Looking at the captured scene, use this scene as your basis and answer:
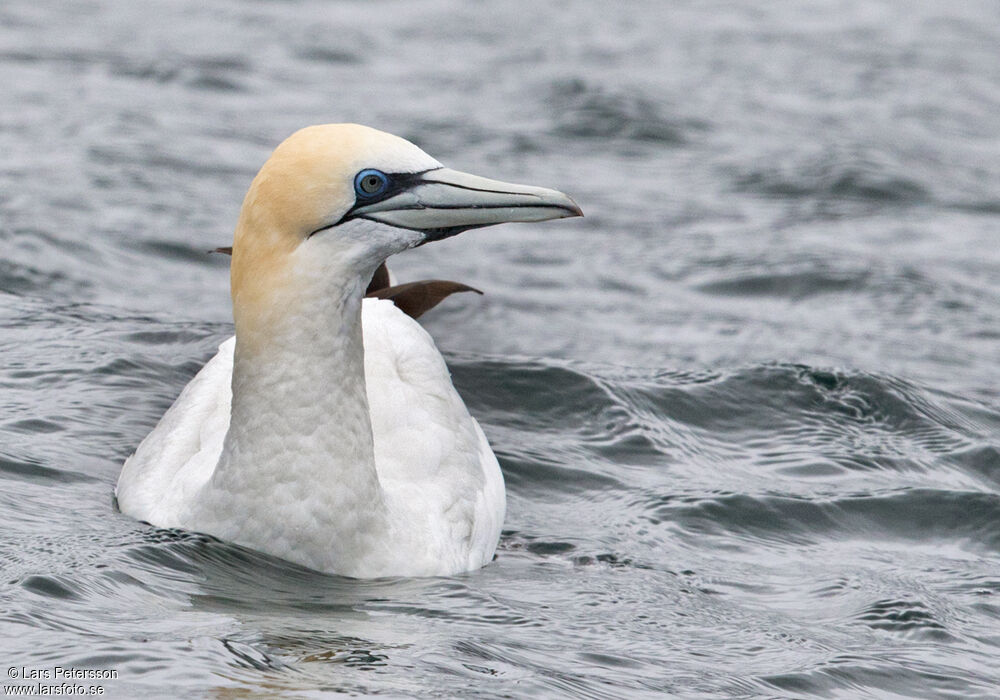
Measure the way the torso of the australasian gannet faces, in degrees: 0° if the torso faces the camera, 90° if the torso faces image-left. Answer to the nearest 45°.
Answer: approximately 0°
